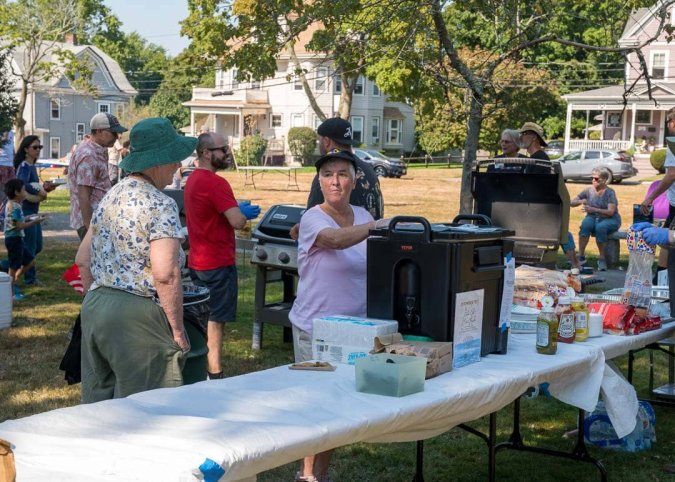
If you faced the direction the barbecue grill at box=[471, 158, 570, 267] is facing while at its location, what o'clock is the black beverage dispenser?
The black beverage dispenser is roughly at 12 o'clock from the barbecue grill.

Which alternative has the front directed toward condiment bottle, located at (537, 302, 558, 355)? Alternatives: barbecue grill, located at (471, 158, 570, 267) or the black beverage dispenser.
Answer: the barbecue grill

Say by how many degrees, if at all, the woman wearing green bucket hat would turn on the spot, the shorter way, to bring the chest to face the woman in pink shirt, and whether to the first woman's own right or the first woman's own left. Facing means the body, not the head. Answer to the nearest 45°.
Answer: approximately 45° to the first woman's own right

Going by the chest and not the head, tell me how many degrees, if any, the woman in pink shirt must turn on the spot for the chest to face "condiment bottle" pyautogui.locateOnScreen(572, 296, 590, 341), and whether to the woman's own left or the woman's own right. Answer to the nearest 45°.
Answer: approximately 45° to the woman's own left

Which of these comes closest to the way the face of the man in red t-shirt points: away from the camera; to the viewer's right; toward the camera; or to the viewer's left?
to the viewer's right

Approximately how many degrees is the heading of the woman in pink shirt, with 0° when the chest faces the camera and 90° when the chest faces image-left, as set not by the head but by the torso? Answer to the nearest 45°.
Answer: approximately 315°

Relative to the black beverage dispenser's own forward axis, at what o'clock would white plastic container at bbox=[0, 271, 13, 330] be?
The white plastic container is roughly at 3 o'clock from the black beverage dispenser.

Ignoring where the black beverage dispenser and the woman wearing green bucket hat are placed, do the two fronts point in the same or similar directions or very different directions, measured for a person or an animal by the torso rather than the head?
very different directions

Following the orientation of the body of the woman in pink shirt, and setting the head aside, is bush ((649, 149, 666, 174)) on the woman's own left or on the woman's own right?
on the woman's own left

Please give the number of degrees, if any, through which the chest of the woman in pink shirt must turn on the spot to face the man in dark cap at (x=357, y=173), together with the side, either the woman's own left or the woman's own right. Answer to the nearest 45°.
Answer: approximately 135° to the woman's own left

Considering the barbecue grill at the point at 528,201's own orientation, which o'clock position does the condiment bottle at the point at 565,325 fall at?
The condiment bottle is roughly at 12 o'clock from the barbecue grill.

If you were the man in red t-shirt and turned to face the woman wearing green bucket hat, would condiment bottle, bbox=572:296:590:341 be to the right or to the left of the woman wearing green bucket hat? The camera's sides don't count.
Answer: left

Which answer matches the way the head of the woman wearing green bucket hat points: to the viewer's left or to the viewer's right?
to the viewer's right

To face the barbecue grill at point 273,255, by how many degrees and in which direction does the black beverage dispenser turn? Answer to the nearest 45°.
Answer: approximately 135° to its right
